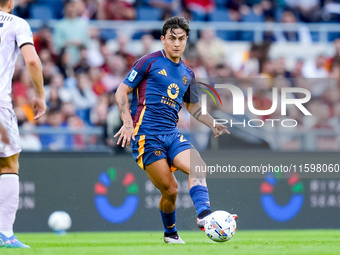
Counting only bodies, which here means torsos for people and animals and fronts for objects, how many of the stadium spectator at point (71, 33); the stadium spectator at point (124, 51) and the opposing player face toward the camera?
2

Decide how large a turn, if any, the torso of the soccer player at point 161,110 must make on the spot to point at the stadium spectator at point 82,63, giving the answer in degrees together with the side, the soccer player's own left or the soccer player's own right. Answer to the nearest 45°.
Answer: approximately 135° to the soccer player's own left

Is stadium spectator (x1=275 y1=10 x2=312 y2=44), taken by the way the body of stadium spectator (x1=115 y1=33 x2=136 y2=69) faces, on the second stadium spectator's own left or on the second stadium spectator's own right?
on the second stadium spectator's own left

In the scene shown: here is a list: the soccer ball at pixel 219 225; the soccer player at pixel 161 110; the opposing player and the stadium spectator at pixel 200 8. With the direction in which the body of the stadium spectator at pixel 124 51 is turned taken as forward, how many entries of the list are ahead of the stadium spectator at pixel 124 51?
3

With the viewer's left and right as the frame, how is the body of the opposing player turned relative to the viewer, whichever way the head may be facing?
facing away from the viewer and to the right of the viewer

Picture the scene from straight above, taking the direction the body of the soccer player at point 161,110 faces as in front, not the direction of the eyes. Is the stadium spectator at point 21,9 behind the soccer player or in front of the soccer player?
behind

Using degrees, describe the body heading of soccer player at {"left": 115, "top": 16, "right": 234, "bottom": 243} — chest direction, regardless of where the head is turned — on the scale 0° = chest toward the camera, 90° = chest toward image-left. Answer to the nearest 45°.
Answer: approximately 315°

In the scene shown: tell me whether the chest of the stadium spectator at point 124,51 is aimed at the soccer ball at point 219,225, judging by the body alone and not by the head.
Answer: yes

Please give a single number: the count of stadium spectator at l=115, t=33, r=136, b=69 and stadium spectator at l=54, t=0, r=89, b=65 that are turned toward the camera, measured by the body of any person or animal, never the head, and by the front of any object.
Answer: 2

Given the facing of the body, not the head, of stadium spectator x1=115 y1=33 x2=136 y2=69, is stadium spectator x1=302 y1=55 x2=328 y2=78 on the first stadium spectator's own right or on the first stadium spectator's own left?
on the first stadium spectator's own left

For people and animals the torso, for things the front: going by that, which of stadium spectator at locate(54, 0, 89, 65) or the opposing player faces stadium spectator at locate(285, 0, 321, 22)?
the opposing player
